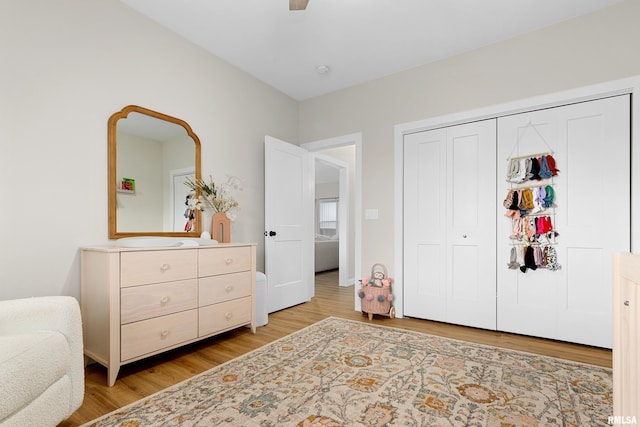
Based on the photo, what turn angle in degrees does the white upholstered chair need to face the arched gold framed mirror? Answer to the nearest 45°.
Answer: approximately 90° to its left

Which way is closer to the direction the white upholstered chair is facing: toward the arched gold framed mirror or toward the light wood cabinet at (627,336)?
the light wood cabinet

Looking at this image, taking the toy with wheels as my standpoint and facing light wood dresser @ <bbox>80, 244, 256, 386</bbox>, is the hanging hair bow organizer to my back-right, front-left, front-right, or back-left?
back-left

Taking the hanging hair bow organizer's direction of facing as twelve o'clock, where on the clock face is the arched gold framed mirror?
The arched gold framed mirror is roughly at 2 o'clock from the hanging hair bow organizer.
